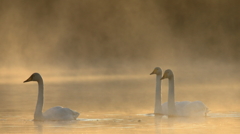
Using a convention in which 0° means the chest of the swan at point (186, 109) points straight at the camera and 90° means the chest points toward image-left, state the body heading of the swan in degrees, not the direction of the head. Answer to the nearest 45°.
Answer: approximately 90°
